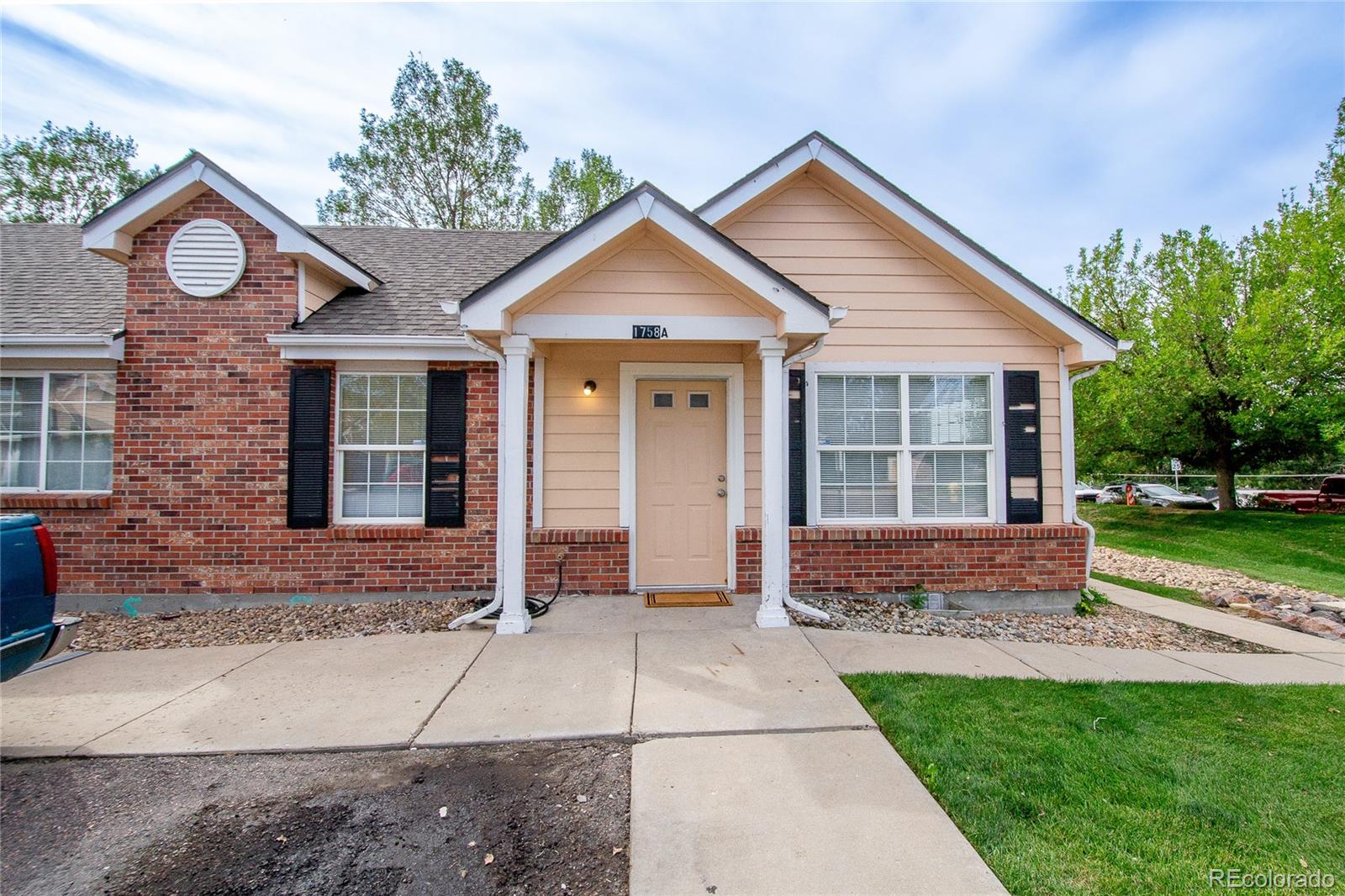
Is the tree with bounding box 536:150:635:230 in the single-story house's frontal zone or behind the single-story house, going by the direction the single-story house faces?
behind

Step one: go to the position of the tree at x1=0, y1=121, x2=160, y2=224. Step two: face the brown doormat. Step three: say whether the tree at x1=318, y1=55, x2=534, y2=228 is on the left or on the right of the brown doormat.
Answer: left

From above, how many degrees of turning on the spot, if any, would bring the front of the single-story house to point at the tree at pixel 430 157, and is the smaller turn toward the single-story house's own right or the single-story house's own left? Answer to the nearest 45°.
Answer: approximately 180°

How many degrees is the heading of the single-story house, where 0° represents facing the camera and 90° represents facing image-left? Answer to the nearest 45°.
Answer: approximately 0°
